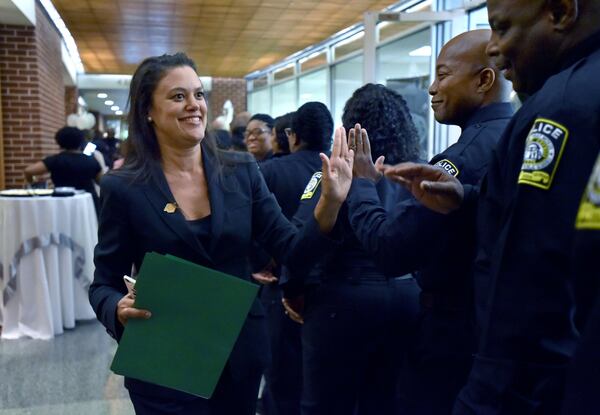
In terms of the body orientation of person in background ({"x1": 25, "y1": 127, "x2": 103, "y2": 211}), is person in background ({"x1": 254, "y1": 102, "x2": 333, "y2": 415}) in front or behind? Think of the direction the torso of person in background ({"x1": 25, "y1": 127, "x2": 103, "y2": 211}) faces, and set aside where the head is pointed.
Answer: behind

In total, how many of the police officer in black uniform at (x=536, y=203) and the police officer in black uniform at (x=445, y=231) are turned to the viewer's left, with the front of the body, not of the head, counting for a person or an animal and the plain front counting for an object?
2

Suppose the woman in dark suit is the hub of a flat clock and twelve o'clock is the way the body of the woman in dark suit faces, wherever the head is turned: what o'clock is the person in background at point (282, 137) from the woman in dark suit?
The person in background is roughly at 8 o'clock from the woman in dark suit.

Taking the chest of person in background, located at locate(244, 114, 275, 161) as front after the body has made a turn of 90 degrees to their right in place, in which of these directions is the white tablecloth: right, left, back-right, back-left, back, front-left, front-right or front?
front-left

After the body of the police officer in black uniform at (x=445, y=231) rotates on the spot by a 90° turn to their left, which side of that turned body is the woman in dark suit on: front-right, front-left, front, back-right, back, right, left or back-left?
right

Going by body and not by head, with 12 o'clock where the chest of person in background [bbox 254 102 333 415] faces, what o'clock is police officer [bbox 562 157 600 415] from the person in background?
The police officer is roughly at 7 o'clock from the person in background.

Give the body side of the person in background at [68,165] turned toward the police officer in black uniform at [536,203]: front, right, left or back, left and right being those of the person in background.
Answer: back

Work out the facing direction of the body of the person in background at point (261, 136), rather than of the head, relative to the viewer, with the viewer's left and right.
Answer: facing the viewer and to the left of the viewer

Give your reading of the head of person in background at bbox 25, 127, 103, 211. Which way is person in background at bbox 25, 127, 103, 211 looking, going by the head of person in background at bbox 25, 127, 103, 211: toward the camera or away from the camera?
away from the camera

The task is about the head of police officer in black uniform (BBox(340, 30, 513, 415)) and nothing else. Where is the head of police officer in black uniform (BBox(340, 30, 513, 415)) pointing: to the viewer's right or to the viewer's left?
to the viewer's left

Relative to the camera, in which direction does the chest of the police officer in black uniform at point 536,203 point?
to the viewer's left

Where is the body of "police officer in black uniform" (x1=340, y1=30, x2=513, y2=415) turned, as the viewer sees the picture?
to the viewer's left

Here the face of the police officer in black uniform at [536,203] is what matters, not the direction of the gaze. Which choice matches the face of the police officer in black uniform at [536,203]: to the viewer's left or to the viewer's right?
to the viewer's left

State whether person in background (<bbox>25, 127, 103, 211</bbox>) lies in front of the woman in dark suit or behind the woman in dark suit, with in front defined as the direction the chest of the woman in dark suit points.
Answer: behind

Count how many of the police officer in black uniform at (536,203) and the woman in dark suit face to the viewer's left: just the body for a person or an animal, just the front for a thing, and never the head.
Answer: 1

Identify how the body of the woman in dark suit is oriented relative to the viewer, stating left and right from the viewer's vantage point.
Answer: facing the viewer and to the right of the viewer
